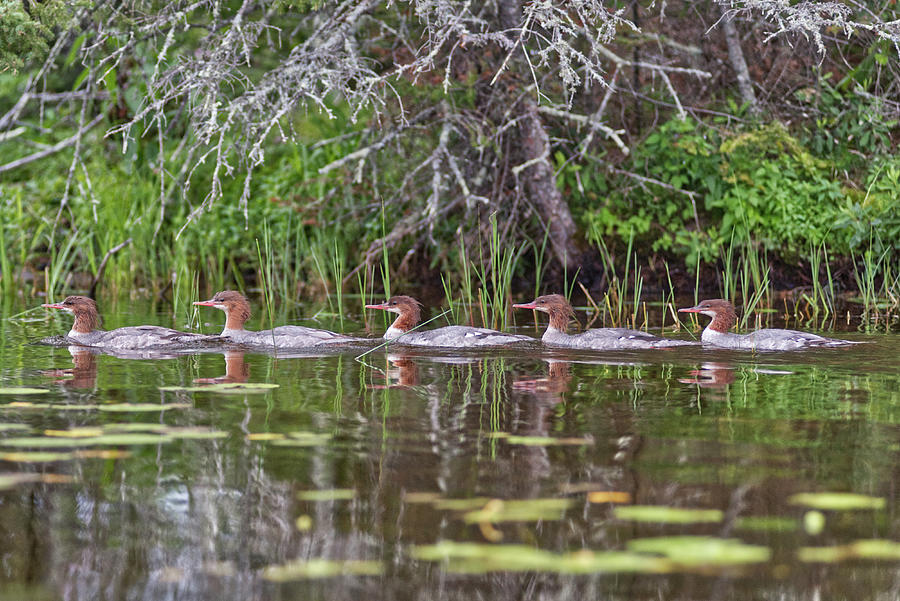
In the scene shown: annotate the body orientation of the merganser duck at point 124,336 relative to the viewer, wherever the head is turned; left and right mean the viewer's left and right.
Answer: facing to the left of the viewer

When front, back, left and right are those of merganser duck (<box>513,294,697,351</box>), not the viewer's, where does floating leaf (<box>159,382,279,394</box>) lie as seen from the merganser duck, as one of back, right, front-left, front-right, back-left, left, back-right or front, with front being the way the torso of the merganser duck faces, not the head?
front-left

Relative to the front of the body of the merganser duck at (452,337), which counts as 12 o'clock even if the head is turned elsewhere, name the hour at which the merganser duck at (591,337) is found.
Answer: the merganser duck at (591,337) is roughly at 6 o'clock from the merganser duck at (452,337).

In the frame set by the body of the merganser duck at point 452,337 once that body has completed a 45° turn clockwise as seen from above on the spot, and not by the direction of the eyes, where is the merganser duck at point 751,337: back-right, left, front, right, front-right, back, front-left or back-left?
back-right

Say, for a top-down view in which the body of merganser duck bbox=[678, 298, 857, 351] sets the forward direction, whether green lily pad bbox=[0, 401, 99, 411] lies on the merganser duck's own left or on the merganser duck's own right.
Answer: on the merganser duck's own left

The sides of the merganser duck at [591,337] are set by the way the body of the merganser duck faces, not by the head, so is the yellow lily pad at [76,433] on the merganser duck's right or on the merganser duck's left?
on the merganser duck's left

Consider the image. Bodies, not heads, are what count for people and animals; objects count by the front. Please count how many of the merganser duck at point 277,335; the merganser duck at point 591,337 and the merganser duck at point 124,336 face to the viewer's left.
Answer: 3

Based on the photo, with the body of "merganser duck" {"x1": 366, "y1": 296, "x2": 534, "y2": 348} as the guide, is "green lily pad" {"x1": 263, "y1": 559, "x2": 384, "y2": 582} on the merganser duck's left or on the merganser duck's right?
on the merganser duck's left

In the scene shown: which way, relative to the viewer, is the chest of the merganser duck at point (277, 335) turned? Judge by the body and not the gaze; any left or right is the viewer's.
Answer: facing to the left of the viewer

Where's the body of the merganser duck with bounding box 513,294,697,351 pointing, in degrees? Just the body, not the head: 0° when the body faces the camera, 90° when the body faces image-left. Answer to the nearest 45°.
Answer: approximately 90°

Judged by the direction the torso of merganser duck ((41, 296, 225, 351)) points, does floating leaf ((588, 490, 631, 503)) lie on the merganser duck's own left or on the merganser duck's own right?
on the merganser duck's own left

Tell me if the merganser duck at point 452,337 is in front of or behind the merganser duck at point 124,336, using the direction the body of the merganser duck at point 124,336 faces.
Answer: behind

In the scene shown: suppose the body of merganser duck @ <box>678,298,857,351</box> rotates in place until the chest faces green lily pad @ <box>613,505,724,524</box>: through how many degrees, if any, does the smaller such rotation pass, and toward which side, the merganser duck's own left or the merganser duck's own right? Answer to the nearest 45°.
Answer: approximately 90° to the merganser duck's own left

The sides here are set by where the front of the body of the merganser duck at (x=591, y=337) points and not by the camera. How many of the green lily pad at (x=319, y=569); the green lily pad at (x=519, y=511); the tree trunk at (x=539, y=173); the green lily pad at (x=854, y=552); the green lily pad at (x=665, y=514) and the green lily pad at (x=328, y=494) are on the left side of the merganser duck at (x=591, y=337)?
5

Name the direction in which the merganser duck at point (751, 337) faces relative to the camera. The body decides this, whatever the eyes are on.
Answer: to the viewer's left

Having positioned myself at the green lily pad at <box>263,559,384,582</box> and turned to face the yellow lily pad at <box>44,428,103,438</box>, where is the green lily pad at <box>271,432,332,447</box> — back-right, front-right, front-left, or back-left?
front-right

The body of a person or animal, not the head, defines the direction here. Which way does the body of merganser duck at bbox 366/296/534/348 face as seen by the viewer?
to the viewer's left

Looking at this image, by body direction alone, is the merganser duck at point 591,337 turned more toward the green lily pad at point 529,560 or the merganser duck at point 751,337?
the green lily pad
